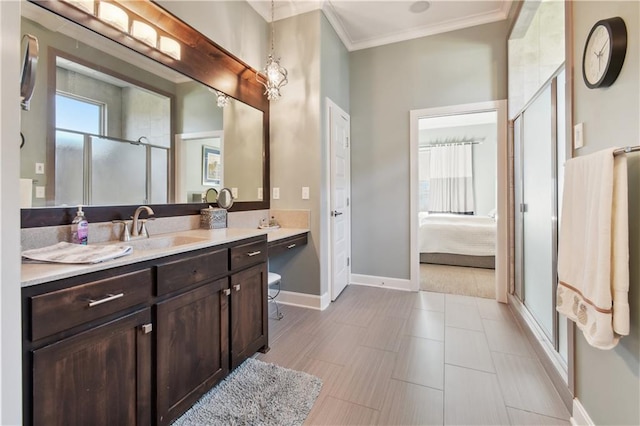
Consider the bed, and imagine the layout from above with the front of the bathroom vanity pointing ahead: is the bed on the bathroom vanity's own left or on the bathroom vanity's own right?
on the bathroom vanity's own left

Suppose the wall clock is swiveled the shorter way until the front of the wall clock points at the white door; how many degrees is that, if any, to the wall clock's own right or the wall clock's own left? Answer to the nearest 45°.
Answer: approximately 90° to the wall clock's own right

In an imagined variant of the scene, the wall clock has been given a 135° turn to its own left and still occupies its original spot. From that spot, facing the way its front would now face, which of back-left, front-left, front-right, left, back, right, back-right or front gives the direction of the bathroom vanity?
back-right

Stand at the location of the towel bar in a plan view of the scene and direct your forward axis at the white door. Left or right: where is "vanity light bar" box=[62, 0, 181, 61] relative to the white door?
left

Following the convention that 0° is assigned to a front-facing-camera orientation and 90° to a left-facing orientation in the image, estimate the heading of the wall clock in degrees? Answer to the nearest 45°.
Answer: approximately 45°

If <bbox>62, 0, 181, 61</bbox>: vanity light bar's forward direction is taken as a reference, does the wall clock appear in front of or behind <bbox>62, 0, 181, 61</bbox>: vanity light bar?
in front

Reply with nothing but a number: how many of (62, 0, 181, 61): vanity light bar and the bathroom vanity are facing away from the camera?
0

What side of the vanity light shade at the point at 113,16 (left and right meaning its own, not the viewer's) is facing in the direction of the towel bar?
front

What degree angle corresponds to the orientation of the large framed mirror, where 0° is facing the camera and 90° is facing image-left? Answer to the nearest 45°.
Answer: approximately 315°

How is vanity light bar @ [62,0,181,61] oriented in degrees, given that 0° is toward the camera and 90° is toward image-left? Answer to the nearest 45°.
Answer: approximately 315°
